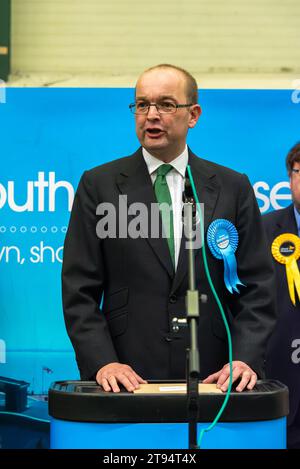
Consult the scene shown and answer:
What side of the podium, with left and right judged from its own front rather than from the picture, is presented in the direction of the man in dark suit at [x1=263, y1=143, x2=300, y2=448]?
back

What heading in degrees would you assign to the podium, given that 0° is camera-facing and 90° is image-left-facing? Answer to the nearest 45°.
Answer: approximately 0°

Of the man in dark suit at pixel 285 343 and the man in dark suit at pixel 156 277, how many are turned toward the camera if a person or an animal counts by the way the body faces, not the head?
2

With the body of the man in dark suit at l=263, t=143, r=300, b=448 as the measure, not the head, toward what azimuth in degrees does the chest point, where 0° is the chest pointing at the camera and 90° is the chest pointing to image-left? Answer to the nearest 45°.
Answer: approximately 0°

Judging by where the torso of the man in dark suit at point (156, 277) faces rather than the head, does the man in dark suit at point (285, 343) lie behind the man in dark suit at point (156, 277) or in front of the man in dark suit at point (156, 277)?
behind

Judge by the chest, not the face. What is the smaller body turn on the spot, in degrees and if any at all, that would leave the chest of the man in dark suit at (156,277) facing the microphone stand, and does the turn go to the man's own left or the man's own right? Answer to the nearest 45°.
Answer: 0° — they already face it
